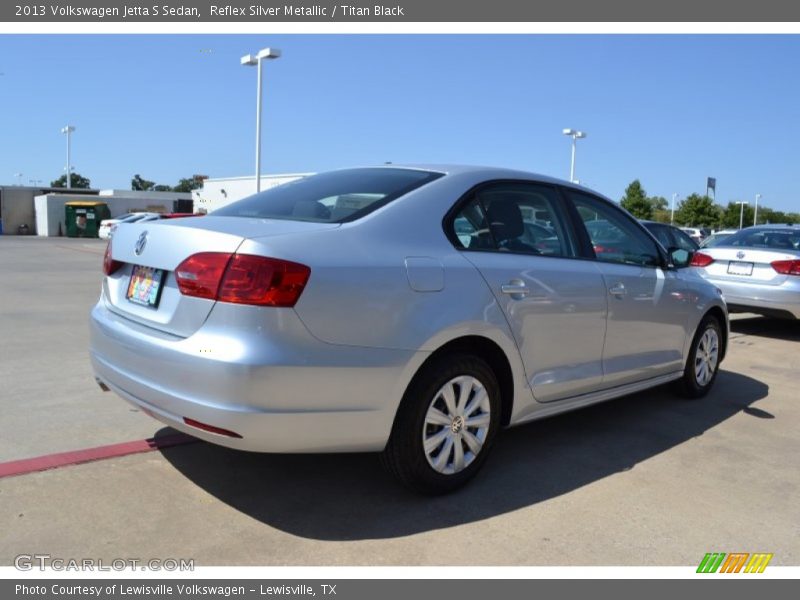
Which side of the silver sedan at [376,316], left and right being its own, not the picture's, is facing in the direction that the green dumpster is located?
left

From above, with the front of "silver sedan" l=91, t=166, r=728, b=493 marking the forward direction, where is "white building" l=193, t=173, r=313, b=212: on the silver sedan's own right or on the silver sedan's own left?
on the silver sedan's own left

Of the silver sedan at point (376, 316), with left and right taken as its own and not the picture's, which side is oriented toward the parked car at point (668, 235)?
front

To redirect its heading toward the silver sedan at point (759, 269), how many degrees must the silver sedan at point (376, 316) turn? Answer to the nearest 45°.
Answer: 0° — it already faces it

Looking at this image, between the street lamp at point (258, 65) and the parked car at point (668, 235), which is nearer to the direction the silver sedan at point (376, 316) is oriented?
the parked car

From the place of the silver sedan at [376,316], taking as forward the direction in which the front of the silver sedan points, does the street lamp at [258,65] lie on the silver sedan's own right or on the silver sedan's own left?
on the silver sedan's own left

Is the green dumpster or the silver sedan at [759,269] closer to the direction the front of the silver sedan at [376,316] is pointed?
the silver sedan

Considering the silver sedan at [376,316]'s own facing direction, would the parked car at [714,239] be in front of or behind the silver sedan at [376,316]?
in front

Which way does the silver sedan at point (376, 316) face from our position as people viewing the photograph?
facing away from the viewer and to the right of the viewer

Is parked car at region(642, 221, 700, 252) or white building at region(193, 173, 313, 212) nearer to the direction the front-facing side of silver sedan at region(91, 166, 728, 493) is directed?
the parked car
